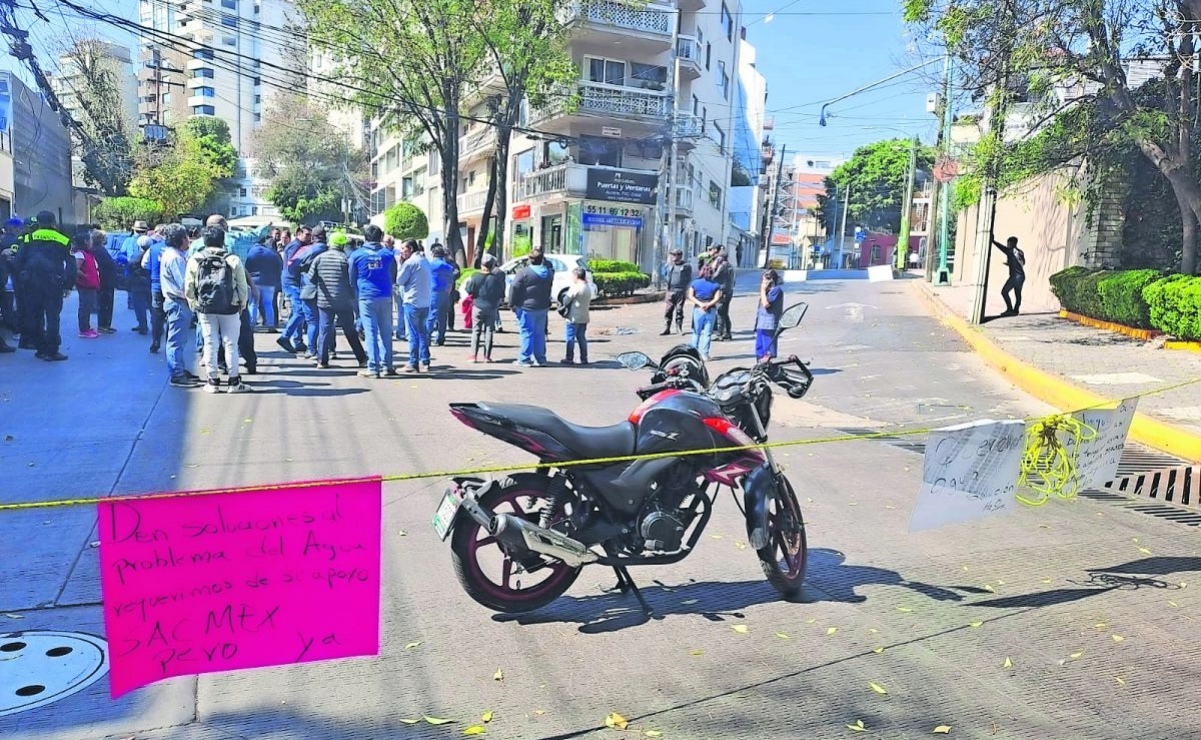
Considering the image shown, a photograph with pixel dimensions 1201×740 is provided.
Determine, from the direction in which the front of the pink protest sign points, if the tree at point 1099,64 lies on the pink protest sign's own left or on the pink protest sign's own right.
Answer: on the pink protest sign's own left

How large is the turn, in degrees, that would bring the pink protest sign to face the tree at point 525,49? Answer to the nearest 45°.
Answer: approximately 180°

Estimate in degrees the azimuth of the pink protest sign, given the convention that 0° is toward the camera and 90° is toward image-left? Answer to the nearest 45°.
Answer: approximately 0°

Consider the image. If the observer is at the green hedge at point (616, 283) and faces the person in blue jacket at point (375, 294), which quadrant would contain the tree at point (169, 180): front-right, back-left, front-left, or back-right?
back-right

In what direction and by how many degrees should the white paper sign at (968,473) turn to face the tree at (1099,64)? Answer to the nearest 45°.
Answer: approximately 180°

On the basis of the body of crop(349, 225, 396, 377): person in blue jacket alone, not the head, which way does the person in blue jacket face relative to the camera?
away from the camera

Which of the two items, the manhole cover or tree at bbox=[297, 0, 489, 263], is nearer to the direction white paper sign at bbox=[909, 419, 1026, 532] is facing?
the manhole cover

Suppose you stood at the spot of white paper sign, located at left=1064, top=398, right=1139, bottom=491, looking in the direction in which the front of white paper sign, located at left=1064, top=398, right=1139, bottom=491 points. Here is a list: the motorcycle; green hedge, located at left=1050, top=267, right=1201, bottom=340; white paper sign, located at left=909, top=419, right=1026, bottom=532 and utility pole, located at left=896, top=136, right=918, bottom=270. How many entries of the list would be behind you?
2

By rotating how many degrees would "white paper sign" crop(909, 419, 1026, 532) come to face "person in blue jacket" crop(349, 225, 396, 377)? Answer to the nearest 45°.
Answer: approximately 135° to its right

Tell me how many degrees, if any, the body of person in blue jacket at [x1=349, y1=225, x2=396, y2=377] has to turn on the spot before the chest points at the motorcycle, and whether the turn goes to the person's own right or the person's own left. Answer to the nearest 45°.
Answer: approximately 180°

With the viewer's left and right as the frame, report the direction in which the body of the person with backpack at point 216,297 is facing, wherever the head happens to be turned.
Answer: facing away from the viewer

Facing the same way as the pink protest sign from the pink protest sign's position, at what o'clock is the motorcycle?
The motorcycle is roughly at 8 o'clock from the pink protest sign.
